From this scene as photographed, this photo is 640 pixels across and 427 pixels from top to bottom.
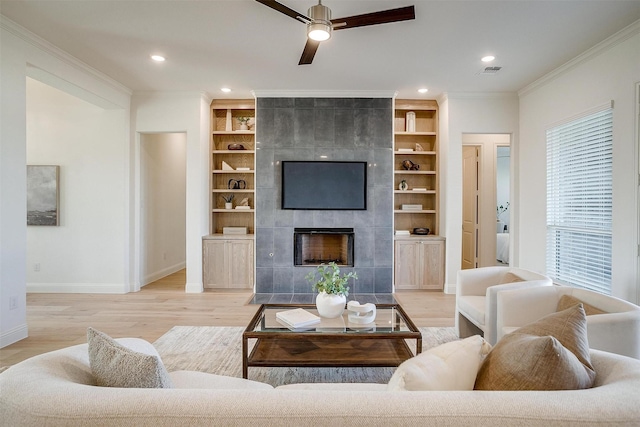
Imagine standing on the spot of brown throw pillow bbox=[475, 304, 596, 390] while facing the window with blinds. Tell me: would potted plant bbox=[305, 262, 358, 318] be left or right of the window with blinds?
left

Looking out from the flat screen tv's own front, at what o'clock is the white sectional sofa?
The white sectional sofa is roughly at 12 o'clock from the flat screen tv.

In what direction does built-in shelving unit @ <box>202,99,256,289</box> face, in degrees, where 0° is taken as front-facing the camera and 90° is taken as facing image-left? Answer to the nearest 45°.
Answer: approximately 0°

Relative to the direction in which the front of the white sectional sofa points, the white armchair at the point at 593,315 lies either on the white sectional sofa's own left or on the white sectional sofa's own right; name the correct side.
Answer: on the white sectional sofa's own right

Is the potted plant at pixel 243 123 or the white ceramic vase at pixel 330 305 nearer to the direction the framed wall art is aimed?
the white ceramic vase

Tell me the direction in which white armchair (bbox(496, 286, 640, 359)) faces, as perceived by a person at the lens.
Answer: facing to the left of the viewer

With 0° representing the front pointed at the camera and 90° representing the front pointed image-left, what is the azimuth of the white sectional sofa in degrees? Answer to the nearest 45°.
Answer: approximately 180°

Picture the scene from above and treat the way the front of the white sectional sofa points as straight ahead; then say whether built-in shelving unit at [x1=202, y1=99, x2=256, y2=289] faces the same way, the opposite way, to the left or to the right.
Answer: the opposite way
